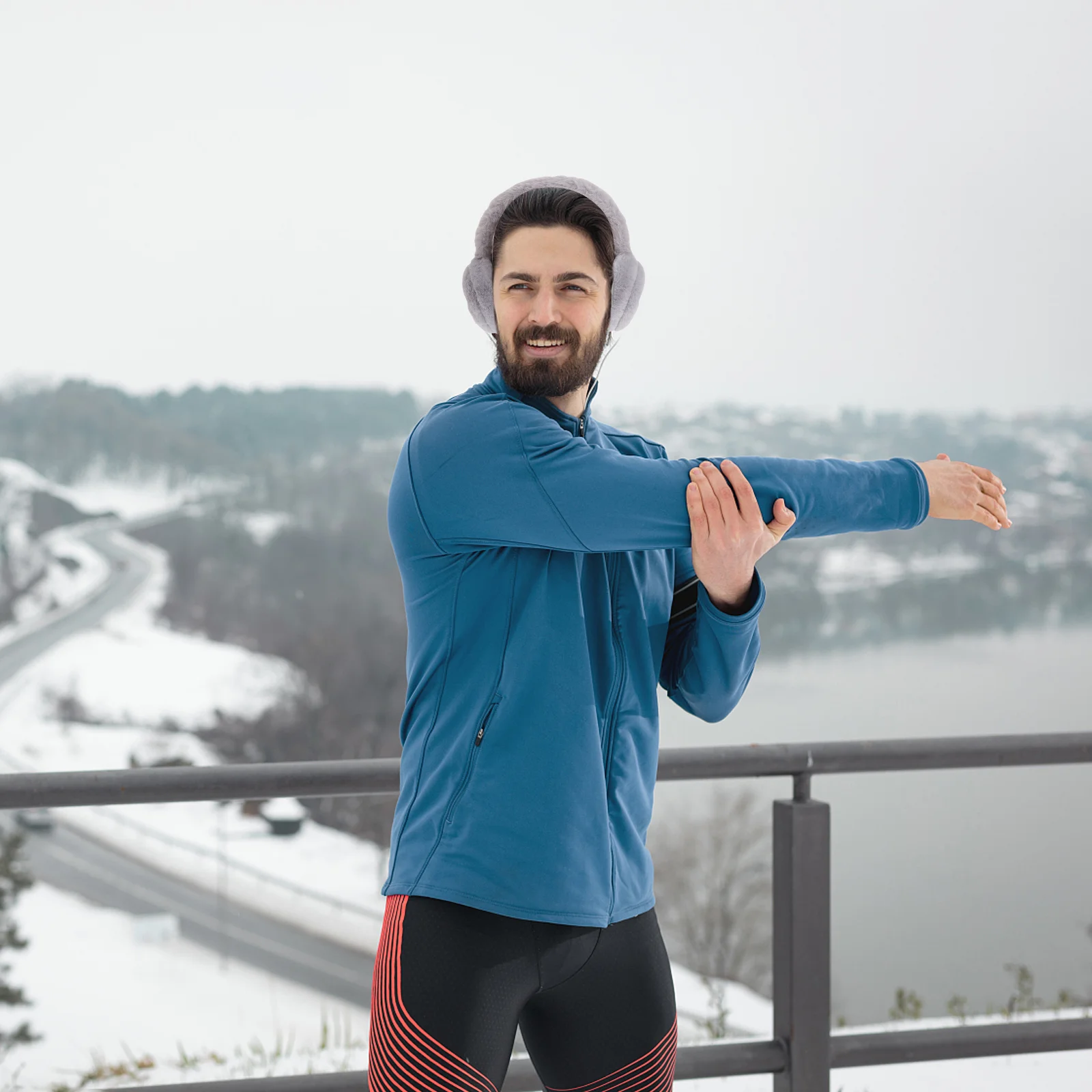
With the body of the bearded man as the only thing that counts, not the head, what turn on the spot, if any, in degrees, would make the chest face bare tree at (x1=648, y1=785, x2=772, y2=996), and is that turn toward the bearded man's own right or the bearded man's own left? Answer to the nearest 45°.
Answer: approximately 135° to the bearded man's own left

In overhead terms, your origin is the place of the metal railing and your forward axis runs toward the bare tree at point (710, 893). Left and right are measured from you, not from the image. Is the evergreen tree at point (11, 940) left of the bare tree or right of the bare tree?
left

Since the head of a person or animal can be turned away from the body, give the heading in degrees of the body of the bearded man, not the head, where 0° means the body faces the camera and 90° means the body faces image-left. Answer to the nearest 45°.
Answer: approximately 315°

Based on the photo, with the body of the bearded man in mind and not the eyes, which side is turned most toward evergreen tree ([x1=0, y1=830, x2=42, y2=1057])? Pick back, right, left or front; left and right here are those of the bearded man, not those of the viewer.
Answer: back
